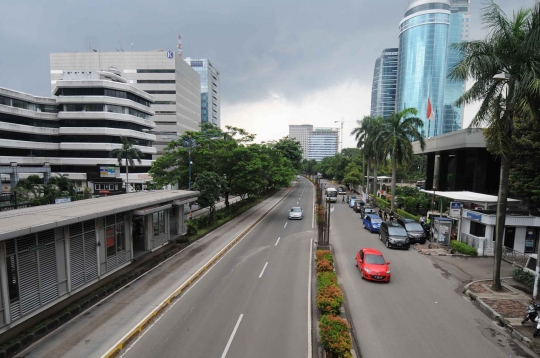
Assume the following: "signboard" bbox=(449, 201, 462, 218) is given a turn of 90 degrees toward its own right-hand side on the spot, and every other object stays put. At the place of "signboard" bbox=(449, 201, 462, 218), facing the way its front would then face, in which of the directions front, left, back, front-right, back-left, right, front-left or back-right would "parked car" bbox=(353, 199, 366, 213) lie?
front-right

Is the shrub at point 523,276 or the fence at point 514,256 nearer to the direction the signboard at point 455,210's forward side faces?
the shrub

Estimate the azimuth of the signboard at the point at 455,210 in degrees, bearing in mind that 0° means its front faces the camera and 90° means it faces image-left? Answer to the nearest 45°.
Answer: approximately 0°

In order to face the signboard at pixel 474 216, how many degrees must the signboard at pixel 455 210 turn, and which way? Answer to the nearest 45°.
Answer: approximately 45° to its left

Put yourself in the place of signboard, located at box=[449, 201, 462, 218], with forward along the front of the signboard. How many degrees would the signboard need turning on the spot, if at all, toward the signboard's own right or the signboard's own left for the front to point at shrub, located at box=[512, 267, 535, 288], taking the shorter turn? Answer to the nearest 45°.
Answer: approximately 45° to the signboard's own left

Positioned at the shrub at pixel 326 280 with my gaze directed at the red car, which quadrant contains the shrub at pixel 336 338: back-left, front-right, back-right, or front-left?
back-right
